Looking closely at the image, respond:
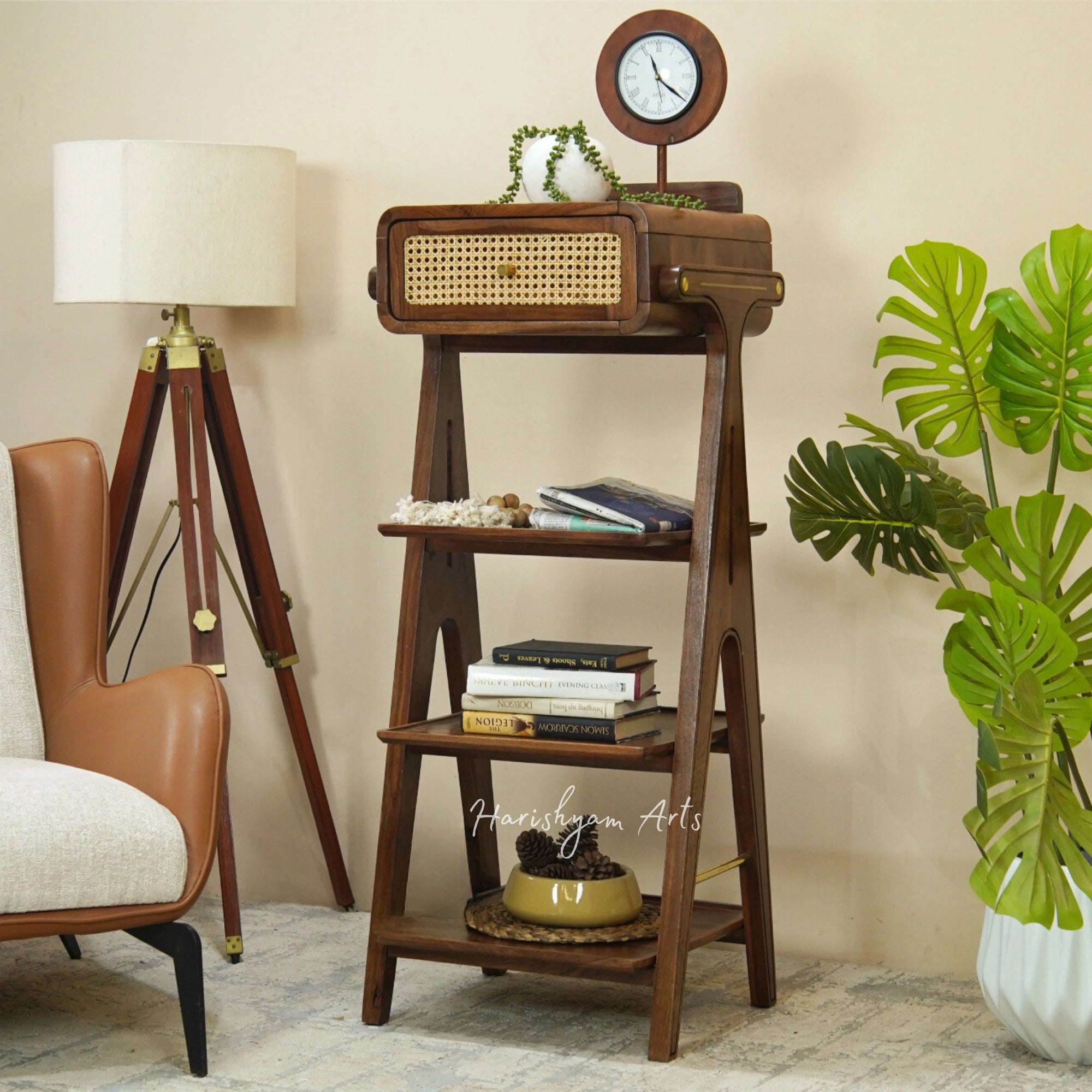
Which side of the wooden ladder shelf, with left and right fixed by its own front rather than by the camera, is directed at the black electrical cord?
right

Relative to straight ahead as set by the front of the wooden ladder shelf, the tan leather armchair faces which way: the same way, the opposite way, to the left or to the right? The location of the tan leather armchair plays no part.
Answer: to the left

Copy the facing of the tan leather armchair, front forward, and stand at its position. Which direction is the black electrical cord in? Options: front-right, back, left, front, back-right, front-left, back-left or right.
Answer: back-left

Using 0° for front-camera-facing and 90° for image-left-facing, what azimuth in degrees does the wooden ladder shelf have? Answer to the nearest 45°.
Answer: approximately 45°

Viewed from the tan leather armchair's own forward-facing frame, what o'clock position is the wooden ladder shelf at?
The wooden ladder shelf is roughly at 11 o'clock from the tan leather armchair.

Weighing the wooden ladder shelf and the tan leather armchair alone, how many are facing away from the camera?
0

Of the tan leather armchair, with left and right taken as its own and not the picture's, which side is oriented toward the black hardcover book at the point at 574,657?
left

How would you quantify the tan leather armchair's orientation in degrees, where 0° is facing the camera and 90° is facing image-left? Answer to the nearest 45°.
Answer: approximately 315°

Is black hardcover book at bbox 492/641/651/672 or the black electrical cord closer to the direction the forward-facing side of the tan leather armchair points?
the black hardcover book

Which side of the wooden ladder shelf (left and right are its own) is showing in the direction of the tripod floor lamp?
right
